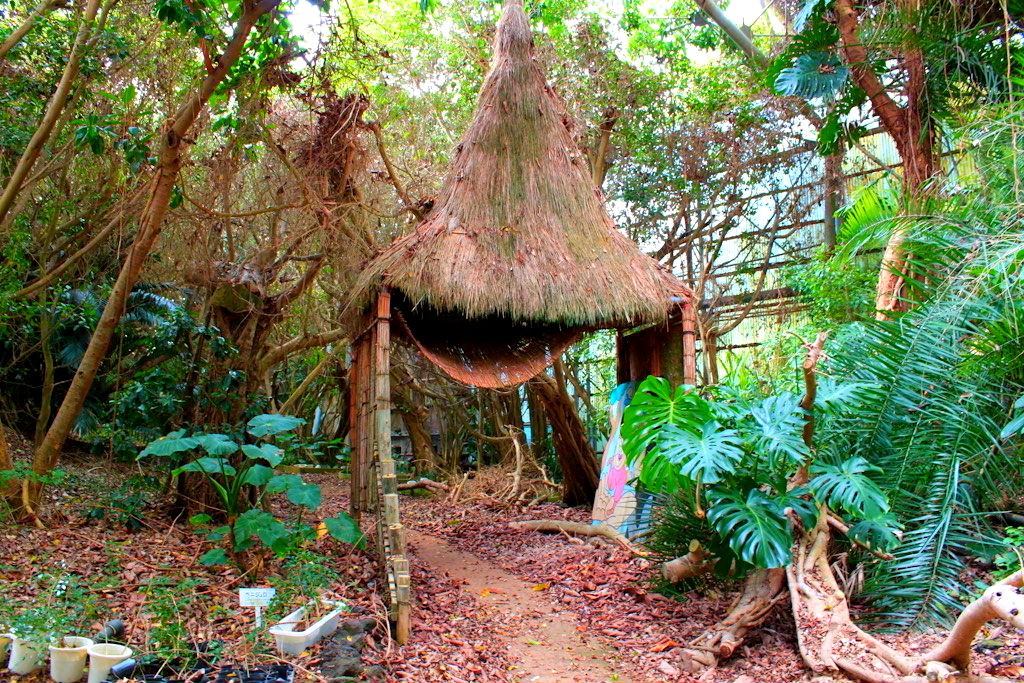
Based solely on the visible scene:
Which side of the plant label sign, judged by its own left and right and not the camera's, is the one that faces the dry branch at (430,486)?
back

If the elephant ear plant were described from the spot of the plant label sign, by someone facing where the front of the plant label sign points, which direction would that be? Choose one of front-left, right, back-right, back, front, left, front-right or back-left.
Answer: back

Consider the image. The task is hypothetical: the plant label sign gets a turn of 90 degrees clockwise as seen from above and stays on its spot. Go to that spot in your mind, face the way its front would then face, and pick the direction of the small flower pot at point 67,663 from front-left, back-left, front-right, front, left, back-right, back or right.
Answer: front

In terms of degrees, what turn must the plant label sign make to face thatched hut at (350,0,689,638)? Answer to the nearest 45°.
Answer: approximately 135° to its left

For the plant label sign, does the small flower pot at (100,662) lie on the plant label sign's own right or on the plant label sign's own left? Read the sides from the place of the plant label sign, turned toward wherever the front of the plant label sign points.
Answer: on the plant label sign's own right

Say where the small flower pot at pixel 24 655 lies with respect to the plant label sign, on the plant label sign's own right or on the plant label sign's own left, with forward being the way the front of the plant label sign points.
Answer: on the plant label sign's own right

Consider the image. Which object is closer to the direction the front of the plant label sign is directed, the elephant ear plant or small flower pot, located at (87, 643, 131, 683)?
the small flower pot

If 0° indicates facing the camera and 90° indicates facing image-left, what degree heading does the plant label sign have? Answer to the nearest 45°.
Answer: approximately 0°

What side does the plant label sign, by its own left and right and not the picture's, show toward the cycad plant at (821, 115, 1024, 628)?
left
